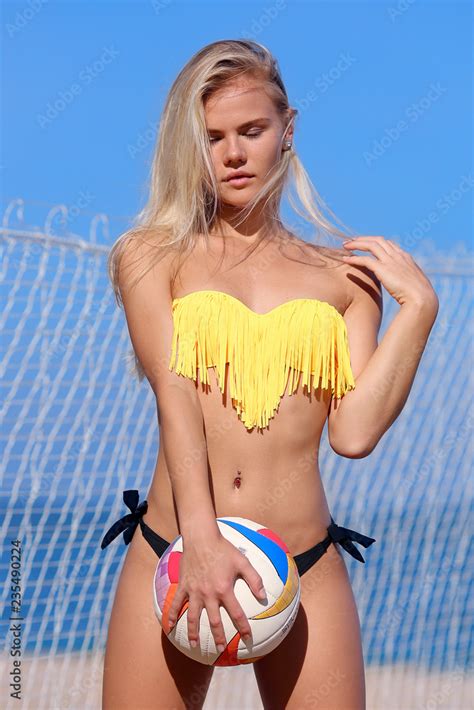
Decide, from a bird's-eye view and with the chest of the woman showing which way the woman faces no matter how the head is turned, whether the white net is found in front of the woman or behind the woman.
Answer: behind

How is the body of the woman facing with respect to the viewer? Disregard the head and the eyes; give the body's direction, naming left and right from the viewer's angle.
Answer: facing the viewer
